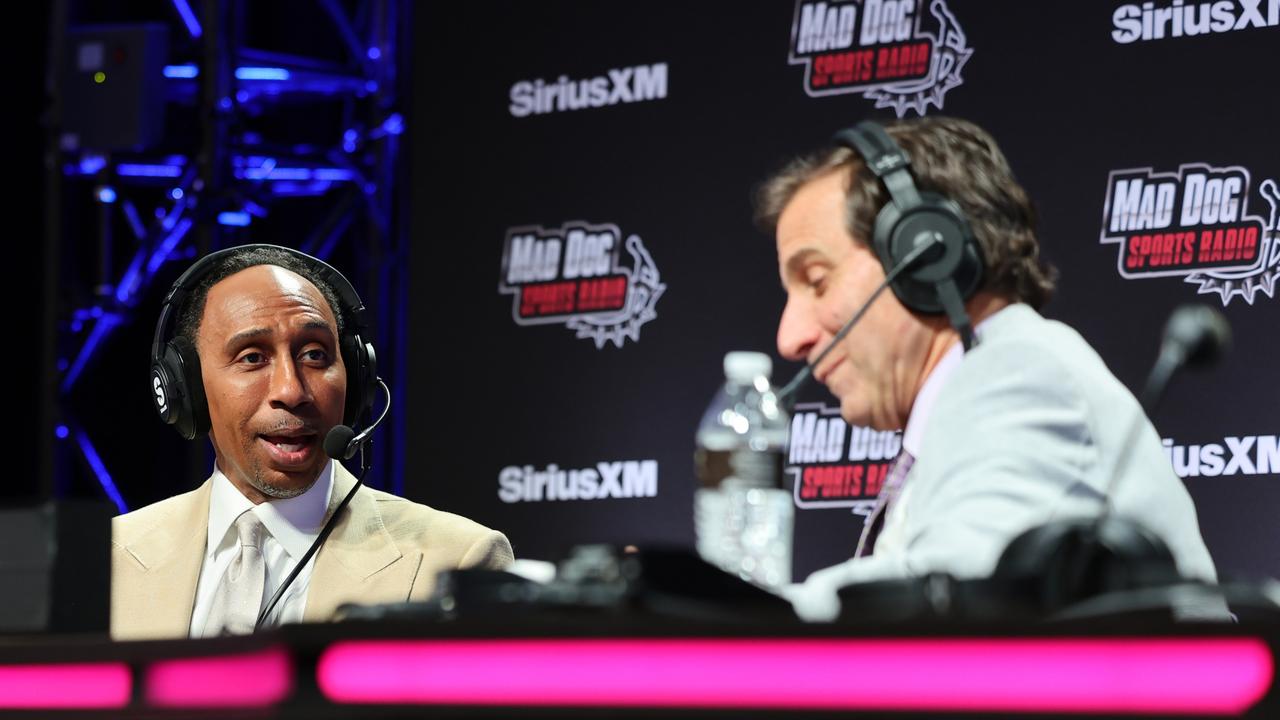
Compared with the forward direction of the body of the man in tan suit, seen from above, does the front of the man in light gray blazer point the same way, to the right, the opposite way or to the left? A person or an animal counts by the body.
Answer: to the right

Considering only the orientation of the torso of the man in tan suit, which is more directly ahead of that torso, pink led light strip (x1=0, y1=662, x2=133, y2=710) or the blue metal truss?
the pink led light strip

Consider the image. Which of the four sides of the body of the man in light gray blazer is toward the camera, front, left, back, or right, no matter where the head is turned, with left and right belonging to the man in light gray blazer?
left

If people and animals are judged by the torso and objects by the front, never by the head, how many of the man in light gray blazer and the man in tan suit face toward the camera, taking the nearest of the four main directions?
1

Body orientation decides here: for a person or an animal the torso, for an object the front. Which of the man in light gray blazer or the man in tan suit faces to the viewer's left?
the man in light gray blazer

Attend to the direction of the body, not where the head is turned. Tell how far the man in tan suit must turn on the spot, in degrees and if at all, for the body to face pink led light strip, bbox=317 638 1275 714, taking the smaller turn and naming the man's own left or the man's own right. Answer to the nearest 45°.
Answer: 0° — they already face it

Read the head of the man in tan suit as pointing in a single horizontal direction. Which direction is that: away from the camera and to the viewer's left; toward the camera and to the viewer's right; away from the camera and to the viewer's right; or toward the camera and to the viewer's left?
toward the camera and to the viewer's right

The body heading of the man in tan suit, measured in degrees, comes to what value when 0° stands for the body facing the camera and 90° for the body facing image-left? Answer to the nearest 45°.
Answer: approximately 0°

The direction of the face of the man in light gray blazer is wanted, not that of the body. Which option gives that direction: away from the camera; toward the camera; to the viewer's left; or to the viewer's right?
to the viewer's left

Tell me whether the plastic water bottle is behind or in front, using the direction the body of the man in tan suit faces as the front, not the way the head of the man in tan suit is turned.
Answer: in front

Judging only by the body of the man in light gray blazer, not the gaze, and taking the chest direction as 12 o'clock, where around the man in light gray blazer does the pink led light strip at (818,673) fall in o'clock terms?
The pink led light strip is roughly at 9 o'clock from the man in light gray blazer.

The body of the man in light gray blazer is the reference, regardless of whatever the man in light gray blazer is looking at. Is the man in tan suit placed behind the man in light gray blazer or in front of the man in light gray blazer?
in front

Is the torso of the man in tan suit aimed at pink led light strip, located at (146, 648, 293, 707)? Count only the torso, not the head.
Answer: yes

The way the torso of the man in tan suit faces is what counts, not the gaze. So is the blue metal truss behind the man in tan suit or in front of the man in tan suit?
behind
